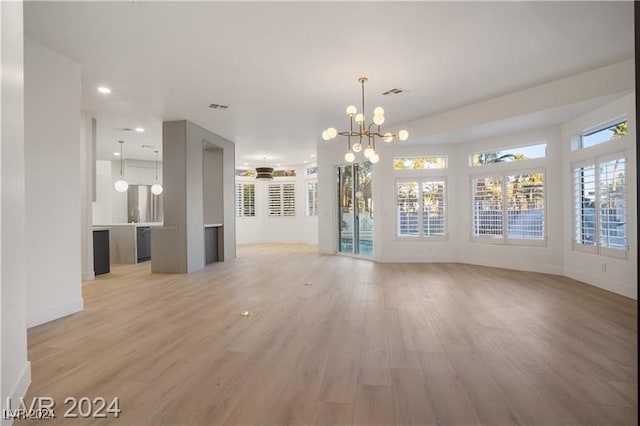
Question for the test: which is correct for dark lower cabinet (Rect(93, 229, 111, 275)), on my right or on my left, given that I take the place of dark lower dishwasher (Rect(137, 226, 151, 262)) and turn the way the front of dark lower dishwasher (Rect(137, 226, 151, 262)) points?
on my right

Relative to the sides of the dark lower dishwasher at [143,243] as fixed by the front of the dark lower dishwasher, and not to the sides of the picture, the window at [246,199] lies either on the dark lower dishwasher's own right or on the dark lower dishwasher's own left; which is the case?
on the dark lower dishwasher's own left

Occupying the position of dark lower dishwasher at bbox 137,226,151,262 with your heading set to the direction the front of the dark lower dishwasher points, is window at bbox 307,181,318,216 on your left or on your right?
on your left

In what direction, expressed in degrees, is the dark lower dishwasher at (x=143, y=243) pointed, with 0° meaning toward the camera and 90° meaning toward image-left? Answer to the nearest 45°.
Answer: approximately 315°

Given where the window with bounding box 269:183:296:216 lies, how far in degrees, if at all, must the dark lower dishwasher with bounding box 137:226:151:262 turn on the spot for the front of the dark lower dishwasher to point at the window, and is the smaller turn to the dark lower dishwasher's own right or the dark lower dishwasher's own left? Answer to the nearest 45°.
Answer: approximately 90° to the dark lower dishwasher's own left
